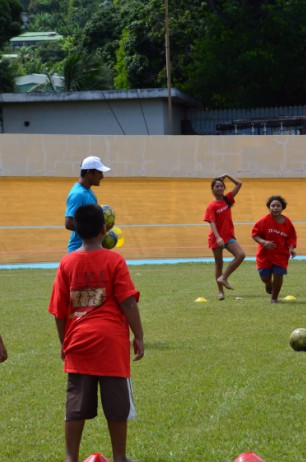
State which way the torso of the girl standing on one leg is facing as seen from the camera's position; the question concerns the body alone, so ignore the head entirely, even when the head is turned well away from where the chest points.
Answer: toward the camera

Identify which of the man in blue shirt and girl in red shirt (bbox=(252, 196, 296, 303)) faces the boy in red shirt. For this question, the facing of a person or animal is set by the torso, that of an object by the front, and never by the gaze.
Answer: the girl in red shirt

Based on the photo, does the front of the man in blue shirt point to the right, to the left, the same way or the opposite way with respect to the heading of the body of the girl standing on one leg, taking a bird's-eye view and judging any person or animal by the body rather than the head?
to the left

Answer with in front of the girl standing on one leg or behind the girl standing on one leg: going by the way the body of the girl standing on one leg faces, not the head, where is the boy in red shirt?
in front

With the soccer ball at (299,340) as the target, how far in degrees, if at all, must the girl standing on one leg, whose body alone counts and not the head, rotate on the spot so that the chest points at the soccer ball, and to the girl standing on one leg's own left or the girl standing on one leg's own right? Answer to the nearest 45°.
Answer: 0° — they already face it

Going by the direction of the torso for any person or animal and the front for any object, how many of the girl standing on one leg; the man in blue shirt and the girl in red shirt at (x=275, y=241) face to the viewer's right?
1

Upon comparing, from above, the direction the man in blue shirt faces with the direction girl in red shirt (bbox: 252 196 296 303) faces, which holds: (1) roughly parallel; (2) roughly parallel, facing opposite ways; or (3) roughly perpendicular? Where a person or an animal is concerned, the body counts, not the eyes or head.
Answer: roughly perpendicular

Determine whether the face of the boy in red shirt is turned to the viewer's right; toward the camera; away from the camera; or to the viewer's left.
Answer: away from the camera

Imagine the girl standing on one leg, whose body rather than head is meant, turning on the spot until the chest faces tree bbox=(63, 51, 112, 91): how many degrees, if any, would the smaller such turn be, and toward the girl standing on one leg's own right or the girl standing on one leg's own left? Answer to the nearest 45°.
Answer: approximately 180°

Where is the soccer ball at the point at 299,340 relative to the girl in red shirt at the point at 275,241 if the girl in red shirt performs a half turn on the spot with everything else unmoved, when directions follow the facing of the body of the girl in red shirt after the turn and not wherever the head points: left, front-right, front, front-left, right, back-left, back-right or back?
back

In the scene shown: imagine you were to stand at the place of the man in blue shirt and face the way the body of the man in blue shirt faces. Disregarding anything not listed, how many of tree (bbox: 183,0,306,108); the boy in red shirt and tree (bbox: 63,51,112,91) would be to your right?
1

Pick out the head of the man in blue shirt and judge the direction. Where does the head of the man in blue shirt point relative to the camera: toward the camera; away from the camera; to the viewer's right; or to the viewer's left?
to the viewer's right

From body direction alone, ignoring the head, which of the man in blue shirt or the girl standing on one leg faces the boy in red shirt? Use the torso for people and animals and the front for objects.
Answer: the girl standing on one leg

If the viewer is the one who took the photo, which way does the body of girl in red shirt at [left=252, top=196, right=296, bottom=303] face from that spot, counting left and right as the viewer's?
facing the viewer

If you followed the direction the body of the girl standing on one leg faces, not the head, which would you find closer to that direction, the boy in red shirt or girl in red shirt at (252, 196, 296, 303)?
the boy in red shirt

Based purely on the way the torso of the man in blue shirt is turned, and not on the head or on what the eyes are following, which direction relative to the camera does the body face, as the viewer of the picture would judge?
to the viewer's right
